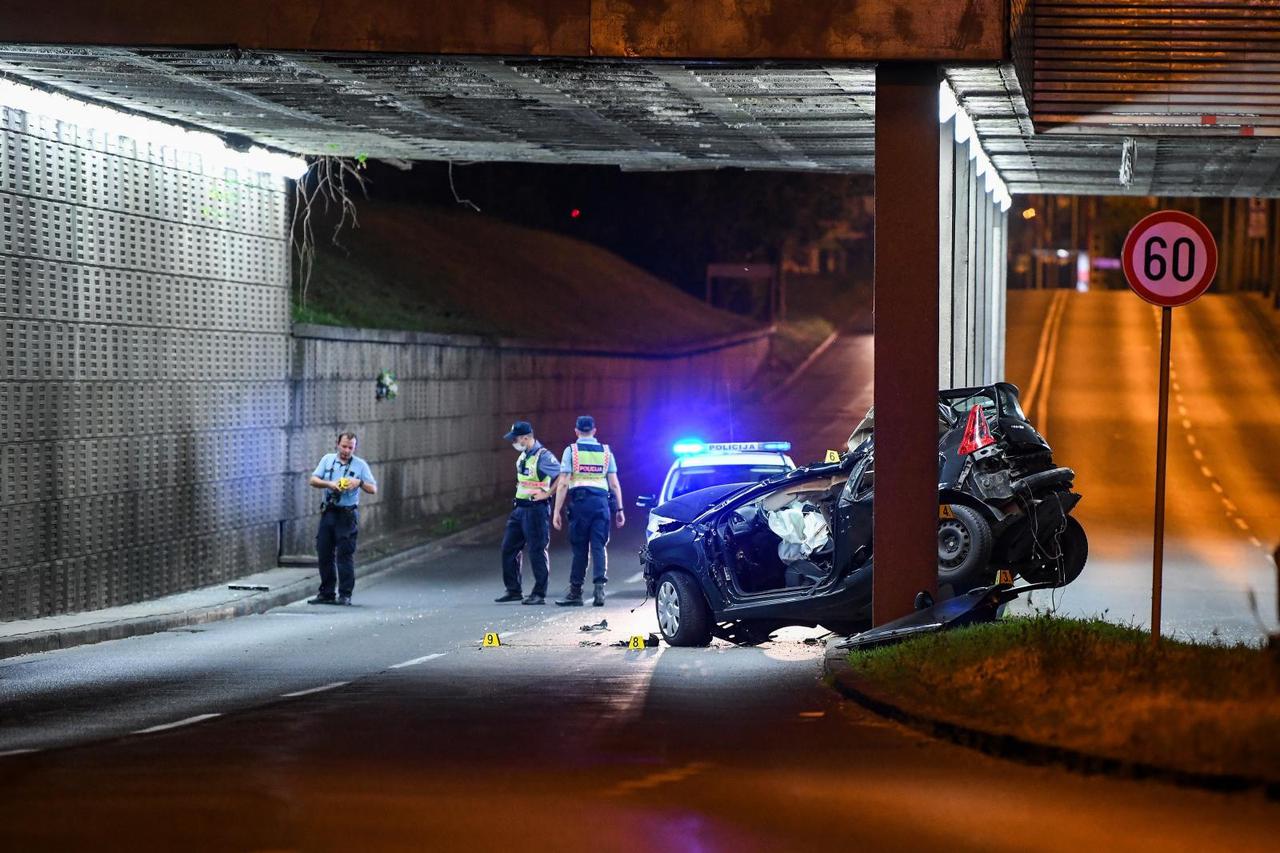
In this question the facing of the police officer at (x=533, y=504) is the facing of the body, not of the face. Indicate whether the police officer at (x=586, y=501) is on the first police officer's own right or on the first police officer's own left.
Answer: on the first police officer's own left

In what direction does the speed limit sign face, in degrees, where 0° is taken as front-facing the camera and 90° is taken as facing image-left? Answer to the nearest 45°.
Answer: approximately 0°

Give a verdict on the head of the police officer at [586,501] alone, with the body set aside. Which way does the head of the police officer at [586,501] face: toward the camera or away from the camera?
away from the camera

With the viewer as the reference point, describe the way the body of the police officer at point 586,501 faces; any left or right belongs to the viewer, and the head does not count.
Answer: facing away from the viewer

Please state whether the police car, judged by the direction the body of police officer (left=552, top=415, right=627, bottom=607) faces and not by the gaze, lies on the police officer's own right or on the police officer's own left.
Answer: on the police officer's own right

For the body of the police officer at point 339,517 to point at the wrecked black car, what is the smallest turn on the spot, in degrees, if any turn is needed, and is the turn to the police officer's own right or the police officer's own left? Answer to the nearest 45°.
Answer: approximately 45° to the police officer's own left

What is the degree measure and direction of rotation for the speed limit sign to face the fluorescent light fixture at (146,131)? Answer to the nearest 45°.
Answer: approximately 90° to its right

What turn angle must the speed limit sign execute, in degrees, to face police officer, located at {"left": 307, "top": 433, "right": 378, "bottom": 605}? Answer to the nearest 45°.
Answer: approximately 135° to its right

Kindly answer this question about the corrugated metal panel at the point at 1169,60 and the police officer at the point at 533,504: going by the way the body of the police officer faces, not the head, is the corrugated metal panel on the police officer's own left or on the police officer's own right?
on the police officer's own left

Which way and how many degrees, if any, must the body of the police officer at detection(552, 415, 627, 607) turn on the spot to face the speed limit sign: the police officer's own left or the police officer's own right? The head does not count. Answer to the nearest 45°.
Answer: approximately 135° to the police officer's own right

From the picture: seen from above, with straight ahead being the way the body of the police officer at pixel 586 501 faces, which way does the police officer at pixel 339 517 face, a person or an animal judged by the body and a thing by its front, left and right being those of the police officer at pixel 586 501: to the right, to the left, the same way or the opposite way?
the opposite way

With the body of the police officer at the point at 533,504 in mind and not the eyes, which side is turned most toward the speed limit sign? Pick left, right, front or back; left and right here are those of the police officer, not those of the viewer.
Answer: left

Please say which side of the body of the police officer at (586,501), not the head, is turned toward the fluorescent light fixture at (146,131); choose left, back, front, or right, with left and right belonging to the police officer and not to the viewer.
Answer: left
